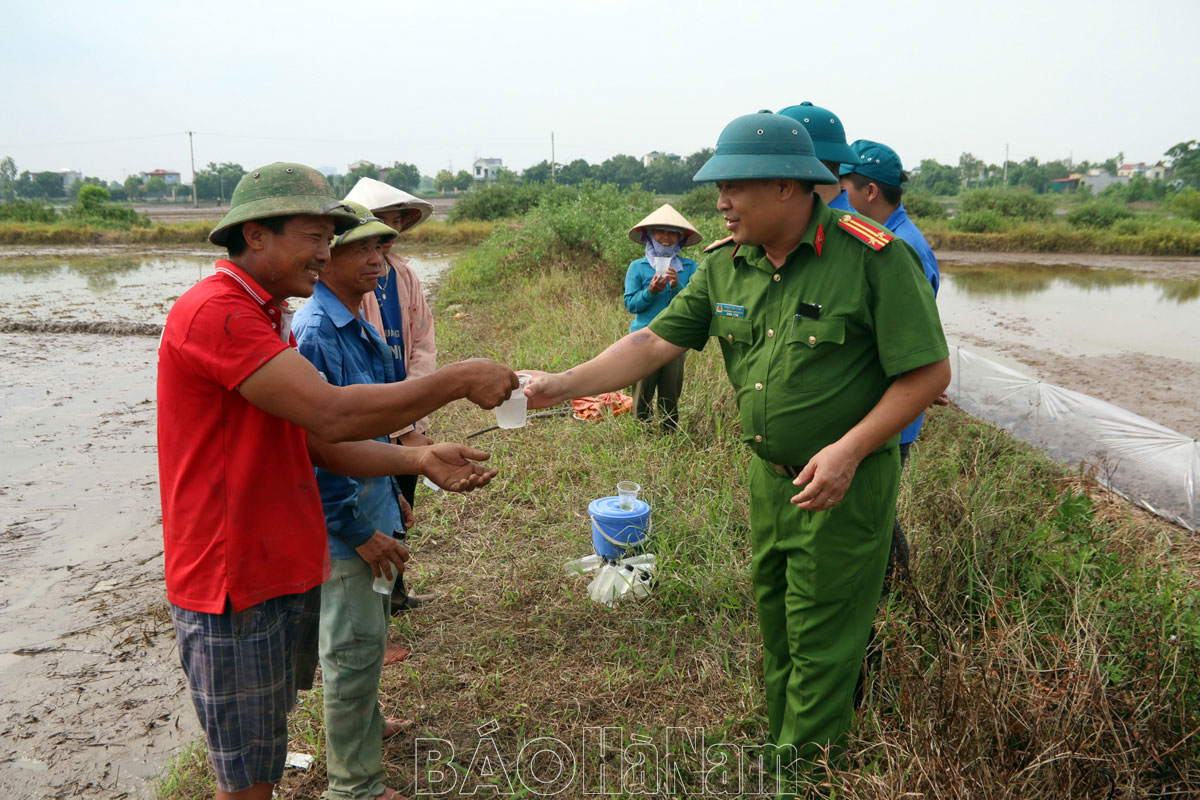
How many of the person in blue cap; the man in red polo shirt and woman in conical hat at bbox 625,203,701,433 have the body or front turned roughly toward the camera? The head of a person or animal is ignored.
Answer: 1

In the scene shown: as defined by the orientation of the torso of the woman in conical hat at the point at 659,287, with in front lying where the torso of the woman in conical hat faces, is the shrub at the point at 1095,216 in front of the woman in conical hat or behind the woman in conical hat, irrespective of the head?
behind

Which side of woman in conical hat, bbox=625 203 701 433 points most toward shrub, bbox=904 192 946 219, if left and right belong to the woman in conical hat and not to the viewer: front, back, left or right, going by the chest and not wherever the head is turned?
back

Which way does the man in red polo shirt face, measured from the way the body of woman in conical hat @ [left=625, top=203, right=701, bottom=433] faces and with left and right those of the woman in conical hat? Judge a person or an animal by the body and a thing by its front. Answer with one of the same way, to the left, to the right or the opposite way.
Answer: to the left

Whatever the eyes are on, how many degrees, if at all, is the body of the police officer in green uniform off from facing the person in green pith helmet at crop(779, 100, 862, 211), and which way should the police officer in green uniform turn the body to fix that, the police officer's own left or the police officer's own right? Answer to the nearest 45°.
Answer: approximately 135° to the police officer's own right

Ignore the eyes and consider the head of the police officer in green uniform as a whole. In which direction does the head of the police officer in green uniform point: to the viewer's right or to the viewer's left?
to the viewer's left

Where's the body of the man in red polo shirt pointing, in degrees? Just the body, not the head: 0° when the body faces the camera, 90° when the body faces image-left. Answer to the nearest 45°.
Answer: approximately 270°

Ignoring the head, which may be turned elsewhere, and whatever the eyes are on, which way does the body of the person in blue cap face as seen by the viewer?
to the viewer's left
